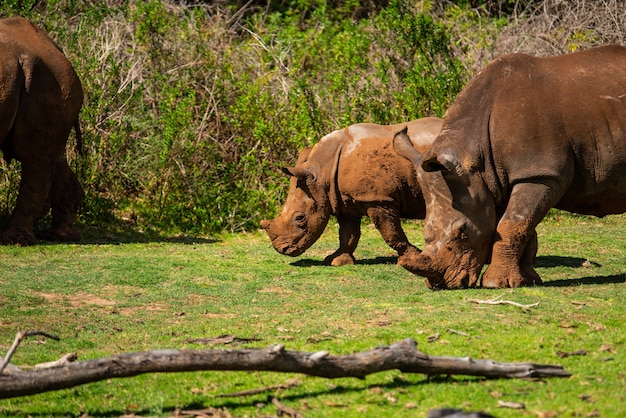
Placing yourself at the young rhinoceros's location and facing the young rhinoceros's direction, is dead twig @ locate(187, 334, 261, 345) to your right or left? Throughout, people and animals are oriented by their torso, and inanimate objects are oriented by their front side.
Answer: on your left

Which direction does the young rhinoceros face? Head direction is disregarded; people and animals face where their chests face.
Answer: to the viewer's left

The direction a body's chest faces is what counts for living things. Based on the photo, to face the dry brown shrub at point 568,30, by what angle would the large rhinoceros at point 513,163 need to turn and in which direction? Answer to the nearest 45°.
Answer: approximately 90° to its right

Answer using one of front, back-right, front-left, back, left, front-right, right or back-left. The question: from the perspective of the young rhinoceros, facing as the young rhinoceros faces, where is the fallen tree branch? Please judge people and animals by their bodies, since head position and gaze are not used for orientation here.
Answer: left

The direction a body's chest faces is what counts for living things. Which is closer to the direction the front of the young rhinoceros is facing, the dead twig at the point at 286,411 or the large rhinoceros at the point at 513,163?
the dead twig

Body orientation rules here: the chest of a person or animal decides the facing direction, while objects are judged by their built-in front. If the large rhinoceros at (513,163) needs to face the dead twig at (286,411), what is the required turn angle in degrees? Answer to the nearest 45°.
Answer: approximately 90° to its left

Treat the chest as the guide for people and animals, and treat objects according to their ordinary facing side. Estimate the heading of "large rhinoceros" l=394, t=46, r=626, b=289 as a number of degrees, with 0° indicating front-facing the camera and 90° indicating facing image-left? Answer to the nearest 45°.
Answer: approximately 90°
